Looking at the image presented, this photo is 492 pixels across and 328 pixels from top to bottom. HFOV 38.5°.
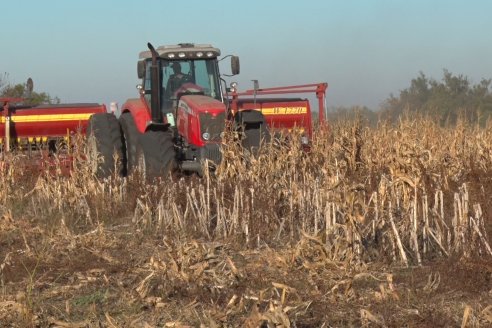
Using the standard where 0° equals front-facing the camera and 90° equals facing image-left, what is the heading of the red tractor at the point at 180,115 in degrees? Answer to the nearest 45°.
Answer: approximately 315°

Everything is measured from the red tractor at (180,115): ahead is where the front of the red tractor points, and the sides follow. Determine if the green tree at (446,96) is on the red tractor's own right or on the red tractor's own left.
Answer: on the red tractor's own left
